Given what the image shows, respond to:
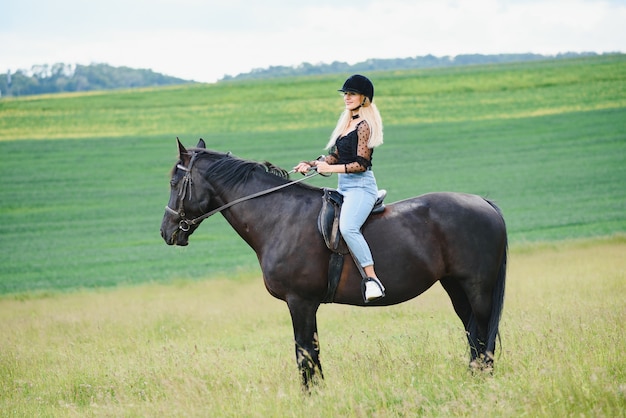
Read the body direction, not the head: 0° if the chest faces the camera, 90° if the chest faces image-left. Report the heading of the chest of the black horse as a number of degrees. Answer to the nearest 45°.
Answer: approximately 90°

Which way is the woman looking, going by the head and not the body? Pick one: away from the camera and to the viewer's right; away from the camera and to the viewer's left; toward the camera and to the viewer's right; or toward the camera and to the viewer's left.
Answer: toward the camera and to the viewer's left

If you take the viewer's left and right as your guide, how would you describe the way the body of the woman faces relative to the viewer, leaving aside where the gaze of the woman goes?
facing the viewer and to the left of the viewer
